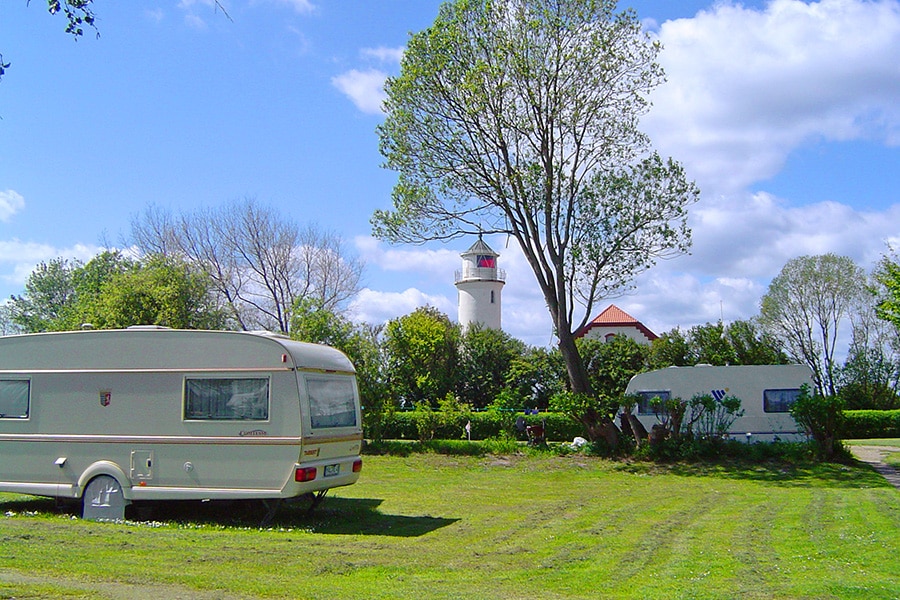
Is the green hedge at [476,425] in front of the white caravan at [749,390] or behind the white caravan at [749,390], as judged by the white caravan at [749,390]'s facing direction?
in front

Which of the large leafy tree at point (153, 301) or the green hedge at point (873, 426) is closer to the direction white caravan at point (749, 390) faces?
the large leafy tree

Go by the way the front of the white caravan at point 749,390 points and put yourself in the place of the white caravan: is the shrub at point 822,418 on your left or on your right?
on your left

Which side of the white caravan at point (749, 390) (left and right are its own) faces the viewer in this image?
left

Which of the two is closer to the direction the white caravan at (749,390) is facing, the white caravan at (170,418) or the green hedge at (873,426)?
the white caravan

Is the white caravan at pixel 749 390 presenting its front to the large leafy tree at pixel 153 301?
yes

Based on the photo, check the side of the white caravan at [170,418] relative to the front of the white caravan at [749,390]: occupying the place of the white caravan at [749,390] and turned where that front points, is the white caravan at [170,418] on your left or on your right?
on your left

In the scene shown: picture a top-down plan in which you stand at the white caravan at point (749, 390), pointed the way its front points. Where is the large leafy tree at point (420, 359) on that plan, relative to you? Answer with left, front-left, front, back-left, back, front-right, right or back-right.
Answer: front-right
